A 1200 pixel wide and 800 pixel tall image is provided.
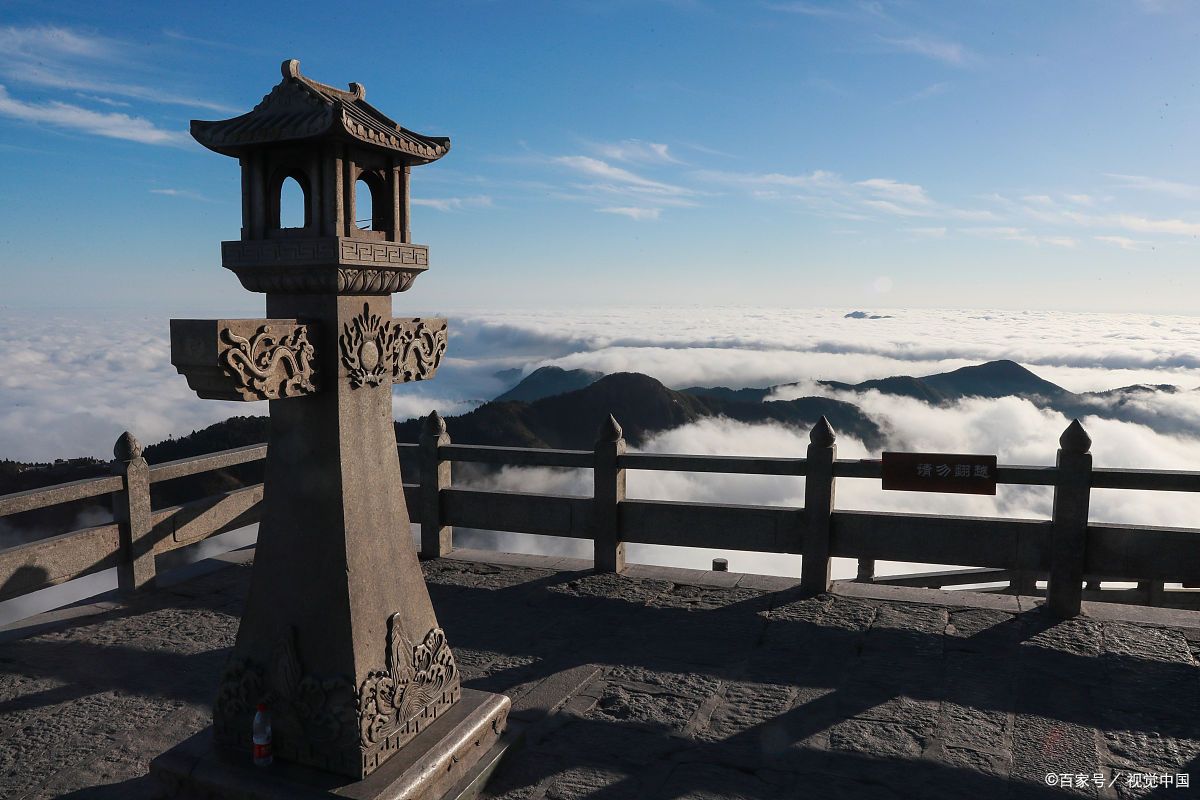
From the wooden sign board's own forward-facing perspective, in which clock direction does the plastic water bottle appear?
The plastic water bottle is roughly at 1 o'clock from the wooden sign board.

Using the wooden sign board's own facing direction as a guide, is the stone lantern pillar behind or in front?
in front

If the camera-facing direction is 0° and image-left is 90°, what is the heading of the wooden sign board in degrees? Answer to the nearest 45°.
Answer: approximately 0°
